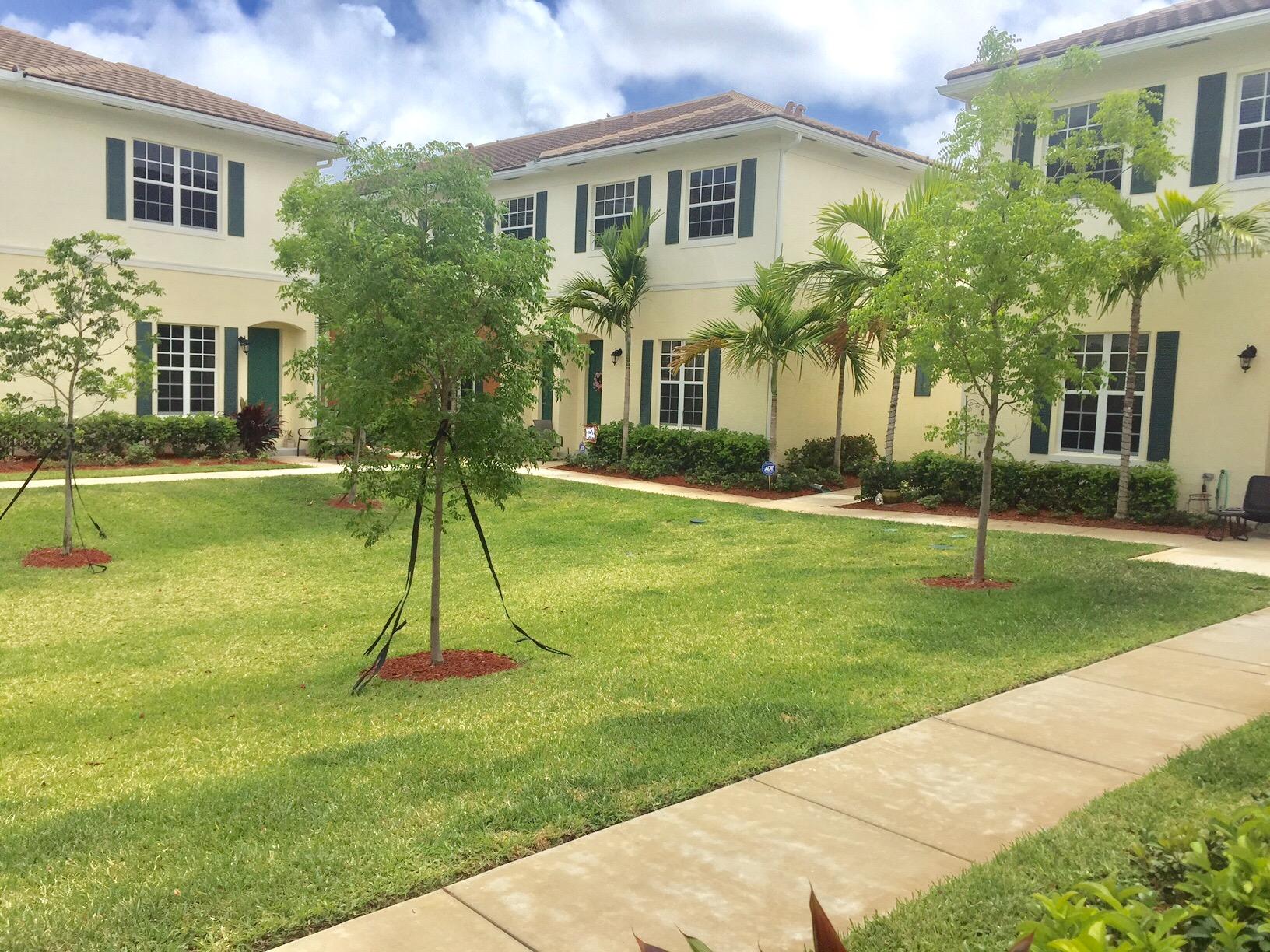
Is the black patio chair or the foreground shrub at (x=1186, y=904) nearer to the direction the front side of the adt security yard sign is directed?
the foreground shrub

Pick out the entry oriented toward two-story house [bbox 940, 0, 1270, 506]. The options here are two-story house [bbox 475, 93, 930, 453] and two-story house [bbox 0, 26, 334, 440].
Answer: two-story house [bbox 0, 26, 334, 440]

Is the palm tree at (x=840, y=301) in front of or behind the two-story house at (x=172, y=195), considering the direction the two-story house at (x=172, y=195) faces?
in front

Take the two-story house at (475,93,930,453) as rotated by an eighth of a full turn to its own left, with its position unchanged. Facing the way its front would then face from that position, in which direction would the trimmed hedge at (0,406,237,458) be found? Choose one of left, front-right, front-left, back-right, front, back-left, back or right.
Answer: right

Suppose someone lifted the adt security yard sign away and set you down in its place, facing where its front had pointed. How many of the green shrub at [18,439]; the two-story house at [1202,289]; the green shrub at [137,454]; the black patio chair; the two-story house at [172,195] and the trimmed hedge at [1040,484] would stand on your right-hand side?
3

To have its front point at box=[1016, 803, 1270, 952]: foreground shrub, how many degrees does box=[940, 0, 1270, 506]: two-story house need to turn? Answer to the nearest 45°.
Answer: approximately 45° to its left

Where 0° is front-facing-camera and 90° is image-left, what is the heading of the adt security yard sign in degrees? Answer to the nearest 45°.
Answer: approximately 0°

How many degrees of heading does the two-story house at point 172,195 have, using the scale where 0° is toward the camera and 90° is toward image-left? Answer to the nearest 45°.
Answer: approximately 315°

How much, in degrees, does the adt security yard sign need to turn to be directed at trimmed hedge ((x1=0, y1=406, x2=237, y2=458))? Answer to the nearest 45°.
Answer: approximately 90° to its right

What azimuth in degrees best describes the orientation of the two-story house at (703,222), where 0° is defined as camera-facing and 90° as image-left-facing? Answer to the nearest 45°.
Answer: approximately 45°
